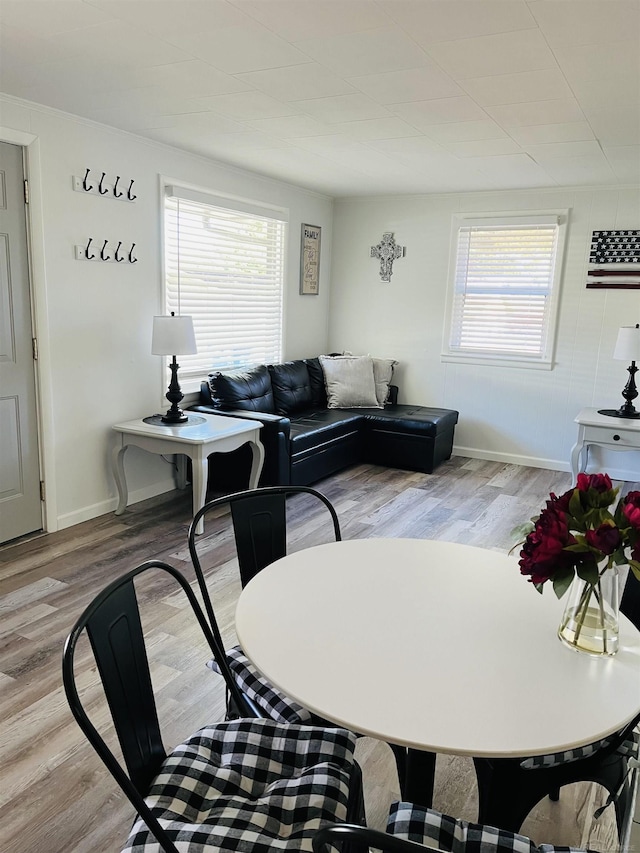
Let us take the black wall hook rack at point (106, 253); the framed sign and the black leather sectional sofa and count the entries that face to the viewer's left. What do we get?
0

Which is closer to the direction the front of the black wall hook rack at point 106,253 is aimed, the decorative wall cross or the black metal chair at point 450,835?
the black metal chair

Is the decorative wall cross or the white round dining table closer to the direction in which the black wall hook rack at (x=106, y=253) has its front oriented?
the white round dining table

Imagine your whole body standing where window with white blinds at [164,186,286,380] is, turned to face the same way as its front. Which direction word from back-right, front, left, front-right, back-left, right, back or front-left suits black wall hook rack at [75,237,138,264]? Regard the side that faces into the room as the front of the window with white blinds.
right

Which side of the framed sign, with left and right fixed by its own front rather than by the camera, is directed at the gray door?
right

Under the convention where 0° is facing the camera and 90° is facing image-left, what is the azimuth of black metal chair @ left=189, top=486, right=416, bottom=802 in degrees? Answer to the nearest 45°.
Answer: approximately 315°

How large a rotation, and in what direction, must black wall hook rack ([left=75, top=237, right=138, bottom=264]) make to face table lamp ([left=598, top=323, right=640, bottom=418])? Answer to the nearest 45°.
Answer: approximately 45° to its left

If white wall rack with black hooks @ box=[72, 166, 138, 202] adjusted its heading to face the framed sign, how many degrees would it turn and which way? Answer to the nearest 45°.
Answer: approximately 90° to its left

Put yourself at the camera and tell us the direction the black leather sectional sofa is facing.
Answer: facing the viewer and to the right of the viewer

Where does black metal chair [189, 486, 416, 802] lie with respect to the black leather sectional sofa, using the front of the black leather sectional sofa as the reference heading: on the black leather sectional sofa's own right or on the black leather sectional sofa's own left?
on the black leather sectional sofa's own right

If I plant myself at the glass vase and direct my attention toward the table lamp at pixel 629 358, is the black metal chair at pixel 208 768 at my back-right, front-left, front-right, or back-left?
back-left

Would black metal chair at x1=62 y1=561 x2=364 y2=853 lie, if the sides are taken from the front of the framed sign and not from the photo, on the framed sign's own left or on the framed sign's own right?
on the framed sign's own right

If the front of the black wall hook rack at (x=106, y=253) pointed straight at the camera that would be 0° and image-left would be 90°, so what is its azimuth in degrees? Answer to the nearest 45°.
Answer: approximately 315°

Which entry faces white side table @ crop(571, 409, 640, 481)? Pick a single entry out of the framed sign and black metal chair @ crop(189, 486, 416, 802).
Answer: the framed sign

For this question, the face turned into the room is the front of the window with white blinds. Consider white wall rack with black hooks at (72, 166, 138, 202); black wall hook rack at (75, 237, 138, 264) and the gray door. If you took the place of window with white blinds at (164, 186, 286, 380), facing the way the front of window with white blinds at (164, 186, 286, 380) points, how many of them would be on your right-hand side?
3
